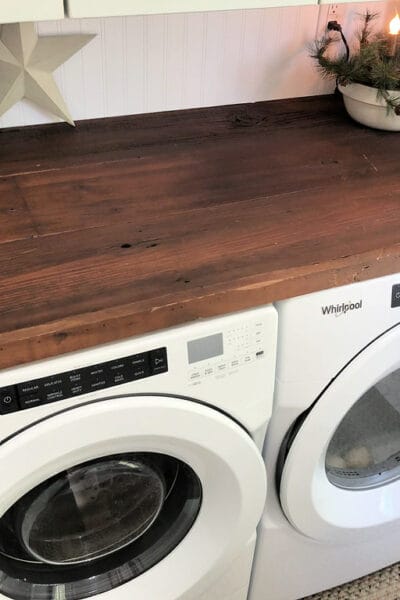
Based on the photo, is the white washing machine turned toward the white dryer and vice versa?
no

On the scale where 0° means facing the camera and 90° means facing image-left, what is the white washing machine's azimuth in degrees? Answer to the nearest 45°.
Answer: approximately 315°

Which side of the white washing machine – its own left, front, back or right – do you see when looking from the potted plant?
left

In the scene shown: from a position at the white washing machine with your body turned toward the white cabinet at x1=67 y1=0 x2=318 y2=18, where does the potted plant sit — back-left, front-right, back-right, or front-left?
front-right

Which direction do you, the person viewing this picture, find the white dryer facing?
facing the viewer and to the right of the viewer

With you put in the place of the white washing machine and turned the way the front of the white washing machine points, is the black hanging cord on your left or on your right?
on your left

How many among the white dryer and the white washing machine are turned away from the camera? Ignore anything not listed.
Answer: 0

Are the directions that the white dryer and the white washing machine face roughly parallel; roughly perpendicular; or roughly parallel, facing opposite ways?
roughly parallel

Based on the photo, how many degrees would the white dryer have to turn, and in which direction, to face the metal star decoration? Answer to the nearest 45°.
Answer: approximately 135° to its right
